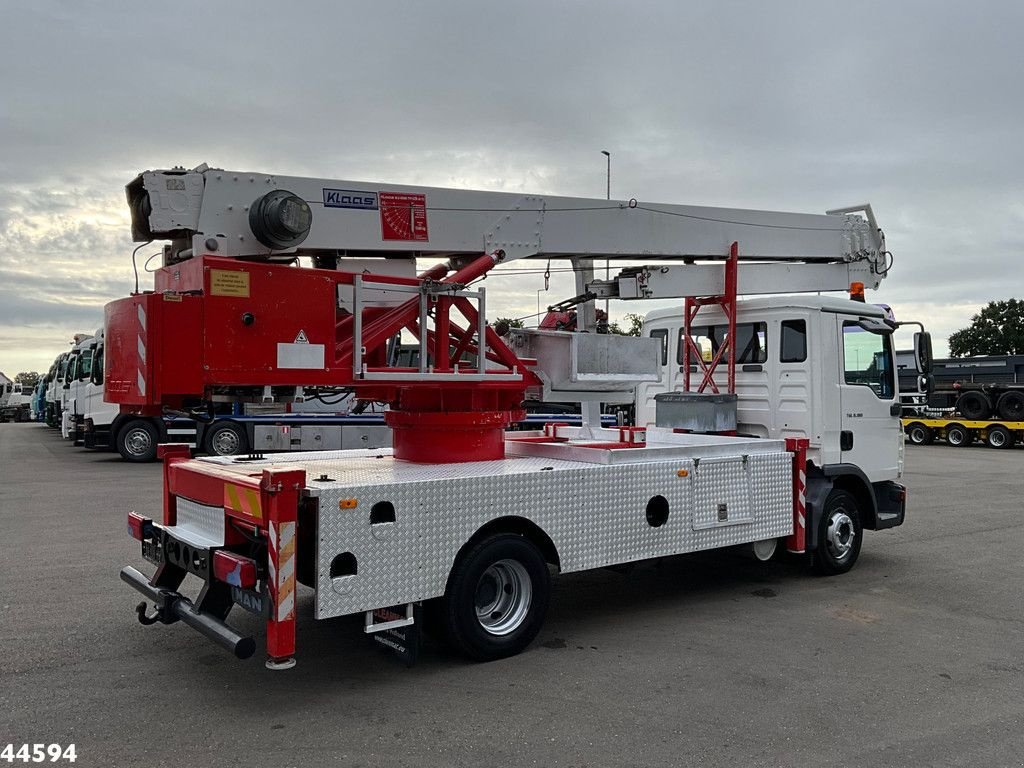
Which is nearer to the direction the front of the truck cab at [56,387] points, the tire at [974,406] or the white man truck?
the white man truck

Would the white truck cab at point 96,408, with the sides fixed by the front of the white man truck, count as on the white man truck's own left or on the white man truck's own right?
on the white man truck's own left

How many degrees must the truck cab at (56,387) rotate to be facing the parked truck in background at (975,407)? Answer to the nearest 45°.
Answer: approximately 90° to its left

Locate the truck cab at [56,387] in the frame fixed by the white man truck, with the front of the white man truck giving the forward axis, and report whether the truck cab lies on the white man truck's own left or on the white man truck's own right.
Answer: on the white man truck's own left

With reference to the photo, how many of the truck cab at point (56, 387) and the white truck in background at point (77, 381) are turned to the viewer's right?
0

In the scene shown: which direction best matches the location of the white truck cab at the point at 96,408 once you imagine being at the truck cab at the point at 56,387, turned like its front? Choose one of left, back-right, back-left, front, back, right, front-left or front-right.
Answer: front-left
